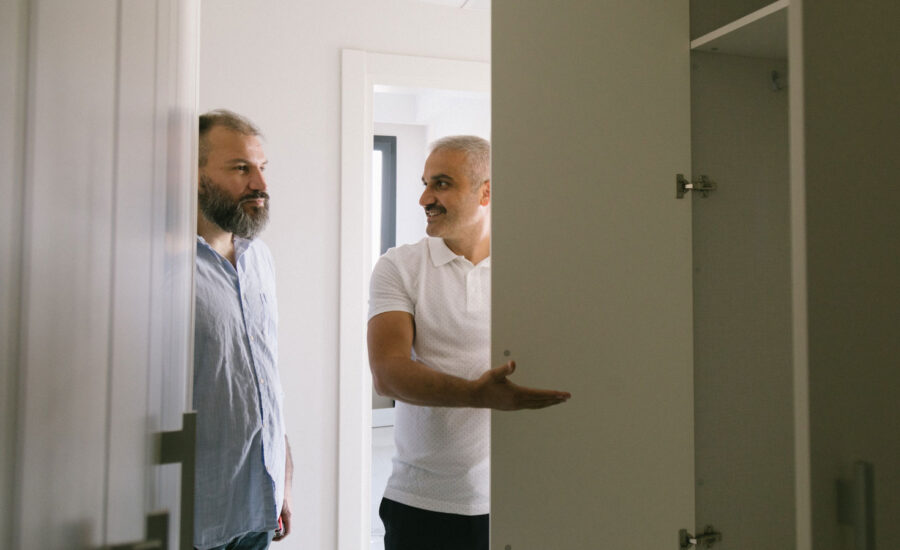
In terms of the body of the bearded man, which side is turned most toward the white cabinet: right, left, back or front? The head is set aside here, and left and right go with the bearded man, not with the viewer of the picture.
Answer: front

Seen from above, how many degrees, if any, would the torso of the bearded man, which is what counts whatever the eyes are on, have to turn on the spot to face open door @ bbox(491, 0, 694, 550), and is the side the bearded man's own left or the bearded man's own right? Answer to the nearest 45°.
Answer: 0° — they already face it

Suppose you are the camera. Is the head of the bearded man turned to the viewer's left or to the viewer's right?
to the viewer's right

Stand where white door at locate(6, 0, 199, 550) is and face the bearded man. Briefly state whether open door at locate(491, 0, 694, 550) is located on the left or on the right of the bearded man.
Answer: right

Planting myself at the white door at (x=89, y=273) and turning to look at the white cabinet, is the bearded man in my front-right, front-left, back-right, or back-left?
front-left

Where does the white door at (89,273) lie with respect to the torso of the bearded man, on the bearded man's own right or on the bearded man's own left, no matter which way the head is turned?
on the bearded man's own right
